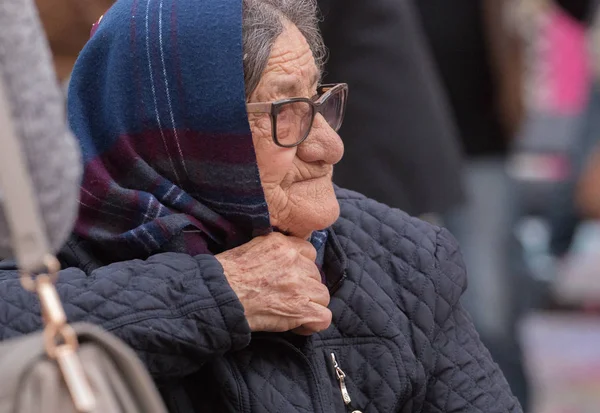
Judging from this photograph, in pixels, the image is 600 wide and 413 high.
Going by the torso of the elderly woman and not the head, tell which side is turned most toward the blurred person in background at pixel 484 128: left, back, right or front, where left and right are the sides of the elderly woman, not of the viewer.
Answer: left

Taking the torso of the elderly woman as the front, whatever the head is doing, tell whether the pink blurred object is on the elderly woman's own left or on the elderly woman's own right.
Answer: on the elderly woman's own left

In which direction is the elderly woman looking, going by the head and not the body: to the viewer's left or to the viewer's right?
to the viewer's right

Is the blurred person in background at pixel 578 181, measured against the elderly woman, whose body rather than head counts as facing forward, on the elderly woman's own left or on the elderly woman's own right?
on the elderly woman's own left

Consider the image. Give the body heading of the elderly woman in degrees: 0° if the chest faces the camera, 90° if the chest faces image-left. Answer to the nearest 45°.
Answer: approximately 315°
